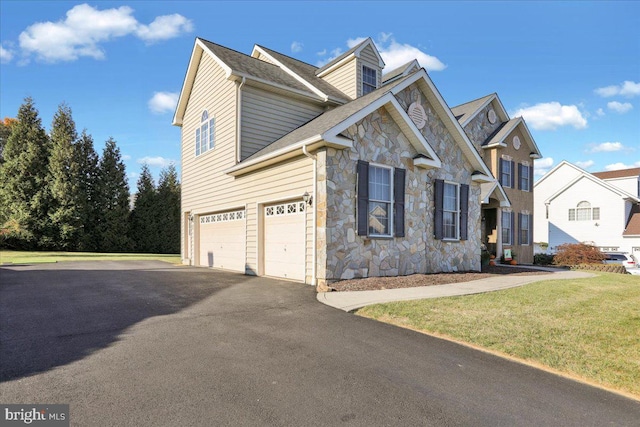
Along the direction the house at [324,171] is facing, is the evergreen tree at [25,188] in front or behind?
behind

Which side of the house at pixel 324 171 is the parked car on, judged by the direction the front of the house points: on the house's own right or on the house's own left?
on the house's own left

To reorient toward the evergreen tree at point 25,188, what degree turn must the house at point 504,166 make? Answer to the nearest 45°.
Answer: approximately 135° to its right

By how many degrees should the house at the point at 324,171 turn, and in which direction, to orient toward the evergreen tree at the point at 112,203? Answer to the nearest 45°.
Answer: approximately 180°

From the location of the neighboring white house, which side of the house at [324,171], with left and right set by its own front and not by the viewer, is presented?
left

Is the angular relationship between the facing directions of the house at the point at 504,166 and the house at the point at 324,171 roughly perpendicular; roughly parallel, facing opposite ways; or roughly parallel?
roughly parallel

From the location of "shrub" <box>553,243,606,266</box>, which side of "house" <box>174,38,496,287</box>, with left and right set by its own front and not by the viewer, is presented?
left

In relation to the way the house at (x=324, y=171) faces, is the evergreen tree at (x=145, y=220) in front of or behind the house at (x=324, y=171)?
behind
